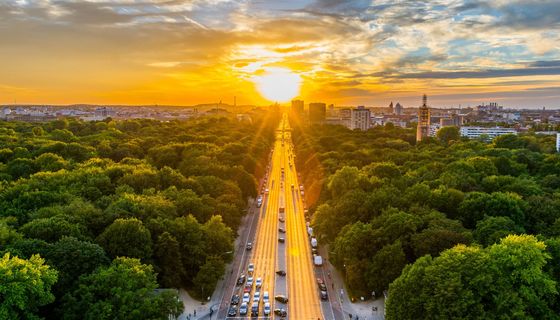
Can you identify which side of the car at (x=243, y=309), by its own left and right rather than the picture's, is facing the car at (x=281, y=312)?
left

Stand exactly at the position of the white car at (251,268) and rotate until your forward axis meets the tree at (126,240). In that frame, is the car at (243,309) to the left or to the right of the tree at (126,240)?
left

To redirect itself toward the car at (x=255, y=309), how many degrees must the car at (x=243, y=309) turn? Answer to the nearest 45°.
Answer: approximately 90° to its left

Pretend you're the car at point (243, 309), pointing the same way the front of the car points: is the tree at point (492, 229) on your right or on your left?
on your left

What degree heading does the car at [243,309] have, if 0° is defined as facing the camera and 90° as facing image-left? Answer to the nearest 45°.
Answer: approximately 0°

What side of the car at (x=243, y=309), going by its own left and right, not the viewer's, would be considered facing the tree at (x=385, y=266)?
left

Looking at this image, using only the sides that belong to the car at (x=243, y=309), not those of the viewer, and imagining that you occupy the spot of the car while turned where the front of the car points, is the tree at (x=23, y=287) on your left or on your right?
on your right

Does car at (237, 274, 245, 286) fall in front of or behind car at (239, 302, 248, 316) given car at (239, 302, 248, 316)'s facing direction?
behind

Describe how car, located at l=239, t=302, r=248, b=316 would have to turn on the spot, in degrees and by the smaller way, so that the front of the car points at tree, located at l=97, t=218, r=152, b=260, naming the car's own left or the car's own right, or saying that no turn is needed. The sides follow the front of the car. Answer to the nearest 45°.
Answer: approximately 90° to the car's own right

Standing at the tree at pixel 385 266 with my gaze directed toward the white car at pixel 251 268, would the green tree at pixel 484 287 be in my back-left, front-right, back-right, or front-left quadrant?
back-left

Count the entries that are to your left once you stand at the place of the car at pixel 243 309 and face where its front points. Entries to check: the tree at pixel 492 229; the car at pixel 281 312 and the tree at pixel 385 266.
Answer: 3

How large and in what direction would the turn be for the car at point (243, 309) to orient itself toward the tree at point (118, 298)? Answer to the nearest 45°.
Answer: approximately 45° to its right

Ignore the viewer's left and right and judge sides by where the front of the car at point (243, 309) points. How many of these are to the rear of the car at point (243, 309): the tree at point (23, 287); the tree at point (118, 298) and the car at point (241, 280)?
1

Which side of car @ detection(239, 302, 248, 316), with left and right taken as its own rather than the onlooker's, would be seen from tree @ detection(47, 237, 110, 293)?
right
